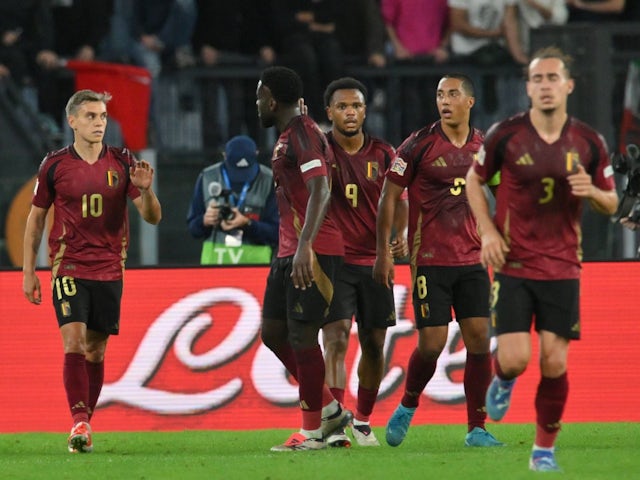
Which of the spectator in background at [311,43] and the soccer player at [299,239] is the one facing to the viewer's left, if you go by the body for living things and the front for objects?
the soccer player

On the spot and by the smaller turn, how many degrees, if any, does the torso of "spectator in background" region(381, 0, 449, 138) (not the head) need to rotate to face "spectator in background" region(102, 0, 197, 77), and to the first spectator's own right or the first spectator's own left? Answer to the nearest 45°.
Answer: approximately 90° to the first spectator's own right

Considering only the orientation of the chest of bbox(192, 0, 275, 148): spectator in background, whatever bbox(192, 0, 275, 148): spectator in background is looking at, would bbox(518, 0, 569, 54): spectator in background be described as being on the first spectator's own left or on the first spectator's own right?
on the first spectator's own left

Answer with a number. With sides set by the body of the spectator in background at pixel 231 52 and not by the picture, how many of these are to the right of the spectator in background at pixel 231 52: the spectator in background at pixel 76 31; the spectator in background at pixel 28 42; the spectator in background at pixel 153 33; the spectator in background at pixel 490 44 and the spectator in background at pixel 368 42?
3

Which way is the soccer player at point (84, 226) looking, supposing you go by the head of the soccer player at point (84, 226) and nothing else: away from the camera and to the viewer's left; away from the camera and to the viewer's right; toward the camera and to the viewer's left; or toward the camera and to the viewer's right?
toward the camera and to the viewer's right

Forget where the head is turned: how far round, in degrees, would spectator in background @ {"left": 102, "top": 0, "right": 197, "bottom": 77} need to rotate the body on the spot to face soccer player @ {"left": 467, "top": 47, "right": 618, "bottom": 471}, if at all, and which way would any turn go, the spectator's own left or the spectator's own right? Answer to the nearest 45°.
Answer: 0° — they already face them

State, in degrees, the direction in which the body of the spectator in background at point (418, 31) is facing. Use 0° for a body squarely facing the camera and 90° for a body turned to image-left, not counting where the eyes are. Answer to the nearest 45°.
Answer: approximately 0°

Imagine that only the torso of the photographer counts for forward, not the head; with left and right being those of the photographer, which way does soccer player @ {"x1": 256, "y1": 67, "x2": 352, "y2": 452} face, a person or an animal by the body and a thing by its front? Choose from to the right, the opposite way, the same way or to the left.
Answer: to the right

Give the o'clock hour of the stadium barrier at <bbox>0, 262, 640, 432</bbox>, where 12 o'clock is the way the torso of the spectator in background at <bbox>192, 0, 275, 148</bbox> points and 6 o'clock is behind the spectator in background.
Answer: The stadium barrier is roughly at 12 o'clock from the spectator in background.
